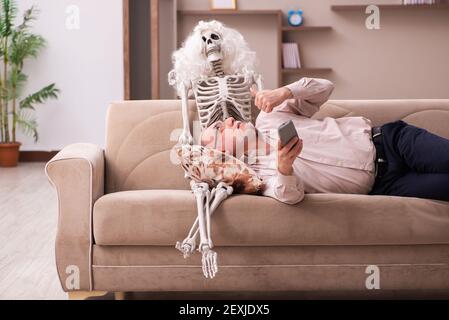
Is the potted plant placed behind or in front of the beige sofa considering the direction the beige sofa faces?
behind

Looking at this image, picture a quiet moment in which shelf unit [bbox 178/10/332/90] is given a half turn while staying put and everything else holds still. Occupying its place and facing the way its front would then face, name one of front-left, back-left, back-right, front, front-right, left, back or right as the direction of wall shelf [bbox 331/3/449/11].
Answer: right

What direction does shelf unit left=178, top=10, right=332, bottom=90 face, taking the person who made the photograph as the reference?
facing the viewer

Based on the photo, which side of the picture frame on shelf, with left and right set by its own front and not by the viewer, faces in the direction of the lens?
front

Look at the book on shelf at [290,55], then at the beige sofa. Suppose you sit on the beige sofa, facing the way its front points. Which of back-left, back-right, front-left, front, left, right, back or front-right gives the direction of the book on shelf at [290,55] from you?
back

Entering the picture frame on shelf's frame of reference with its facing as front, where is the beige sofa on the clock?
The beige sofa is roughly at 12 o'clock from the picture frame on shelf.

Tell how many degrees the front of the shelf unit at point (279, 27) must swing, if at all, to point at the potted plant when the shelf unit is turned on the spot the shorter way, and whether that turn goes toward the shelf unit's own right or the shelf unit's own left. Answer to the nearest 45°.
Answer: approximately 90° to the shelf unit's own right

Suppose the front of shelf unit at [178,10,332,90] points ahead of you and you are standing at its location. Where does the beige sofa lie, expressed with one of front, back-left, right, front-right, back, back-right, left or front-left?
front

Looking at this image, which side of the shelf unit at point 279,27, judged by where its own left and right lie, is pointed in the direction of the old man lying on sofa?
front
